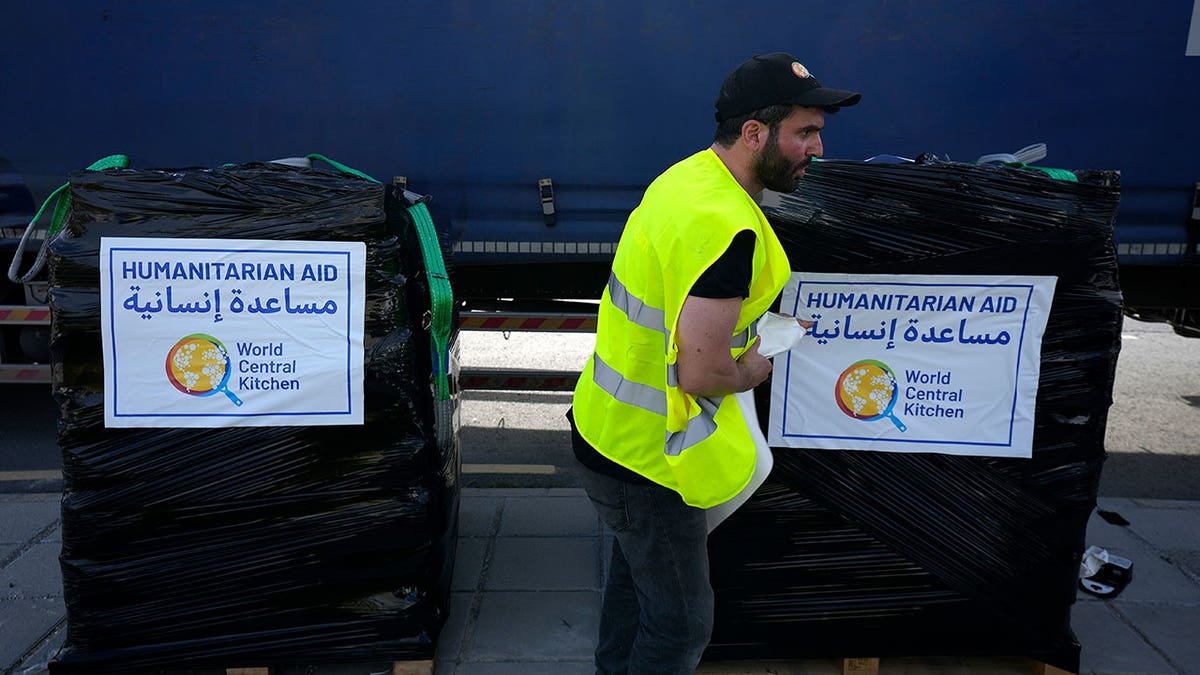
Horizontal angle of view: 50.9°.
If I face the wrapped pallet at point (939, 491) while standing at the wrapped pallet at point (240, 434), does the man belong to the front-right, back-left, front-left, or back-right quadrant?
front-right

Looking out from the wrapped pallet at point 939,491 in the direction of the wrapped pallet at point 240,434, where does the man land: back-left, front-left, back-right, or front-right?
front-left

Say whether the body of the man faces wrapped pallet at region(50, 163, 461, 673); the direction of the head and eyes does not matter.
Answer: no

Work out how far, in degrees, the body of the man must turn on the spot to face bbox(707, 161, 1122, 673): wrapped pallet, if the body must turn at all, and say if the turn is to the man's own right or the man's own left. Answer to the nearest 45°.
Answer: approximately 45° to the man's own left

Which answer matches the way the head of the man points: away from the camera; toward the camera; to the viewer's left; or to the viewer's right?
to the viewer's right

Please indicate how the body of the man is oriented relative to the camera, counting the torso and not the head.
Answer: to the viewer's right

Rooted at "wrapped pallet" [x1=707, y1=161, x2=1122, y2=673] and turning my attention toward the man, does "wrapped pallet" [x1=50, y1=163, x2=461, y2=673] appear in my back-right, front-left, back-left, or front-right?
front-right
